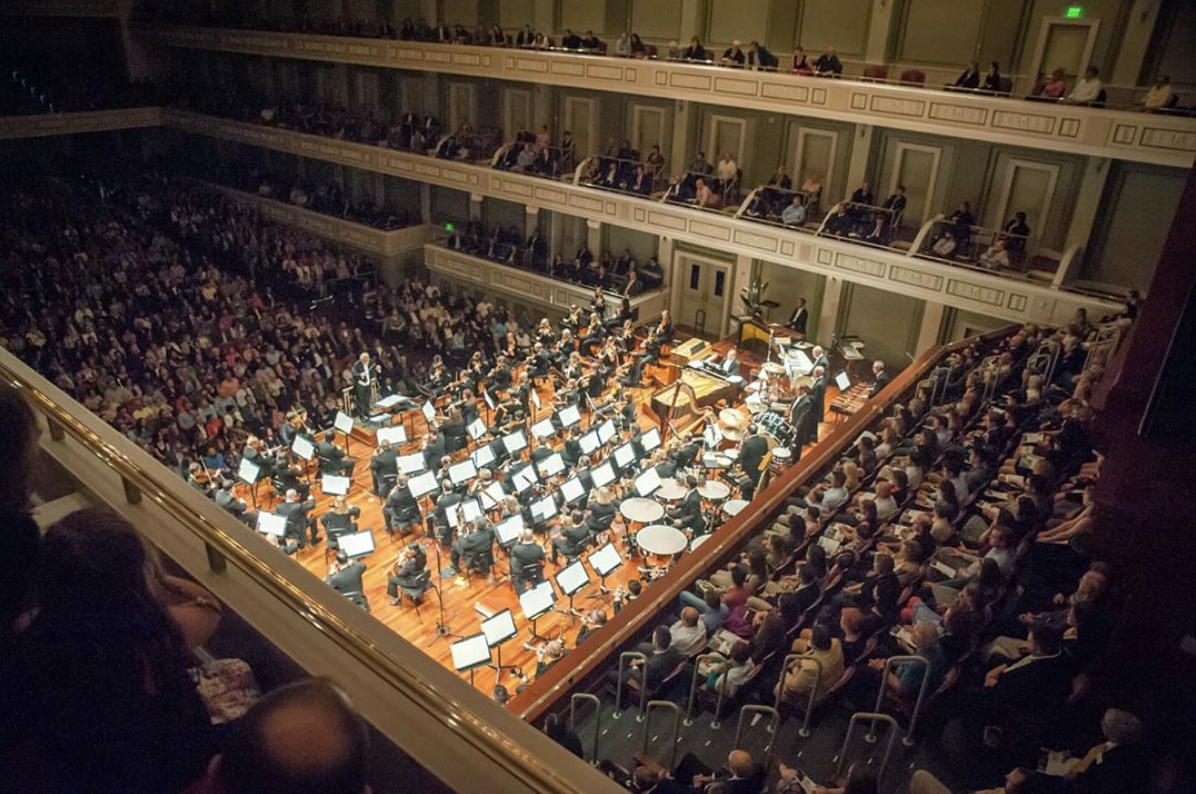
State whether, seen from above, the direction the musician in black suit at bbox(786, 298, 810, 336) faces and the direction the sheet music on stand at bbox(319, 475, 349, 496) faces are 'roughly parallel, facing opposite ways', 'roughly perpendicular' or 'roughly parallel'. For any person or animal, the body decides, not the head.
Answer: roughly perpendicular

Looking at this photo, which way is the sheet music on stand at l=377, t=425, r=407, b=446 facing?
toward the camera

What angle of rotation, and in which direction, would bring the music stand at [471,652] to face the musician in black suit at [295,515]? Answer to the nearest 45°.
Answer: approximately 180°

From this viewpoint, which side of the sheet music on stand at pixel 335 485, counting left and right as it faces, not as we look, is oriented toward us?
front

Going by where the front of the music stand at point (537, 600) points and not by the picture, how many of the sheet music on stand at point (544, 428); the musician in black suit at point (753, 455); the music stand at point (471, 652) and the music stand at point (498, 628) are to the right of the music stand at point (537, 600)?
2

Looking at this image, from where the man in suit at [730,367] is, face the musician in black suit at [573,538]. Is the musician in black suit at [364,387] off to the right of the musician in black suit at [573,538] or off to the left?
right

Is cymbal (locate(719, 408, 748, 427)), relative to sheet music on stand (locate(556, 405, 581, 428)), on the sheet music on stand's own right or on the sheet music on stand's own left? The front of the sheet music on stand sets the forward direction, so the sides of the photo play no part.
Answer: on the sheet music on stand's own left

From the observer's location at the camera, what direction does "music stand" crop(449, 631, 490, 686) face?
facing the viewer and to the right of the viewer

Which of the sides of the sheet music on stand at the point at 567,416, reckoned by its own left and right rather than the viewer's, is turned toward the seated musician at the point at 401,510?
right

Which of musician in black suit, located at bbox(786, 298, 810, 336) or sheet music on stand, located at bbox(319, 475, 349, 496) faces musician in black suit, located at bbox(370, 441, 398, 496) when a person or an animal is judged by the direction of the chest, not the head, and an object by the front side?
musician in black suit, located at bbox(786, 298, 810, 336)

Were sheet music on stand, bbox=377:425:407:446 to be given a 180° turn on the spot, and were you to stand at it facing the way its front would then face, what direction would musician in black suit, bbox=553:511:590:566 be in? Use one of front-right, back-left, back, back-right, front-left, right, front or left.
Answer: back-right

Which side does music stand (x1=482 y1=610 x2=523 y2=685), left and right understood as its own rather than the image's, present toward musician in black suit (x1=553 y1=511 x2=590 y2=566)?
left

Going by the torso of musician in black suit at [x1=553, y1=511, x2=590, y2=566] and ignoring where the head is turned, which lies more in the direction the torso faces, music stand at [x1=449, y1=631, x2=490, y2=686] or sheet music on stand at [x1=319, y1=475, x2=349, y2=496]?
the sheet music on stand

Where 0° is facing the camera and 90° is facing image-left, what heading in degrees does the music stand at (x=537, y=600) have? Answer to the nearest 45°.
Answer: approximately 315°
